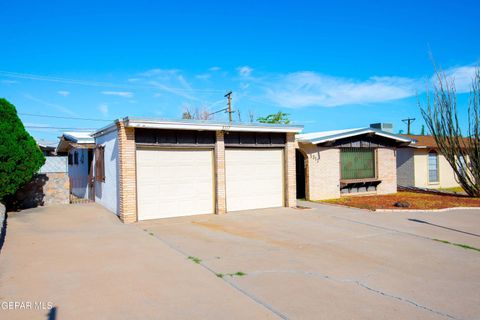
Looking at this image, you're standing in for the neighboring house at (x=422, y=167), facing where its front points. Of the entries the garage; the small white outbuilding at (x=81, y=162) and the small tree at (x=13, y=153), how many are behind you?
0

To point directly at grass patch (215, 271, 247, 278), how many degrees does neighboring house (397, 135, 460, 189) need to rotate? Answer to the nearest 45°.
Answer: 0° — it already faces it

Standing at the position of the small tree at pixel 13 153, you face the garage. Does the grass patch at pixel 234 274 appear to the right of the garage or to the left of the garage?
right

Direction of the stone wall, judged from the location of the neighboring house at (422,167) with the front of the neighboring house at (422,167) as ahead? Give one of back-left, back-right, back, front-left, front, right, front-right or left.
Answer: front-right

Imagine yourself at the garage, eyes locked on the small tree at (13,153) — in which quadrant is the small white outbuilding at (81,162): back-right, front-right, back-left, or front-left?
front-right

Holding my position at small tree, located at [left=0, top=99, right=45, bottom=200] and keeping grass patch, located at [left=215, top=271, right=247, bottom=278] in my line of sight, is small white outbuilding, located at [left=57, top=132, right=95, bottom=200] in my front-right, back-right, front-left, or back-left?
back-left

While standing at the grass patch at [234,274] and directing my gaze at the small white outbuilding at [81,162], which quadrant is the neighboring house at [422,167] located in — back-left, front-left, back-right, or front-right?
front-right

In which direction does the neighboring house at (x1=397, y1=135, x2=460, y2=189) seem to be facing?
toward the camera

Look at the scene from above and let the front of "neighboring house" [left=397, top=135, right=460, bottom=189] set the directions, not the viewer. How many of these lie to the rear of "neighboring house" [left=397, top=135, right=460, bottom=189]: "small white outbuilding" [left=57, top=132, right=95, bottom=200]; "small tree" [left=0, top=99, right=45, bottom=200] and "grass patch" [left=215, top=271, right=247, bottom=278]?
0

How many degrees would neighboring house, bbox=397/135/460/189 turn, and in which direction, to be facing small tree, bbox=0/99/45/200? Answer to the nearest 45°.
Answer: approximately 45° to its right

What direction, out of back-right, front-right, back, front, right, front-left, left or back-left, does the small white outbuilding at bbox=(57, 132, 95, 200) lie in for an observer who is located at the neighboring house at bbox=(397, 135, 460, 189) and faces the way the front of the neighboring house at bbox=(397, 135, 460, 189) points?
front-right
